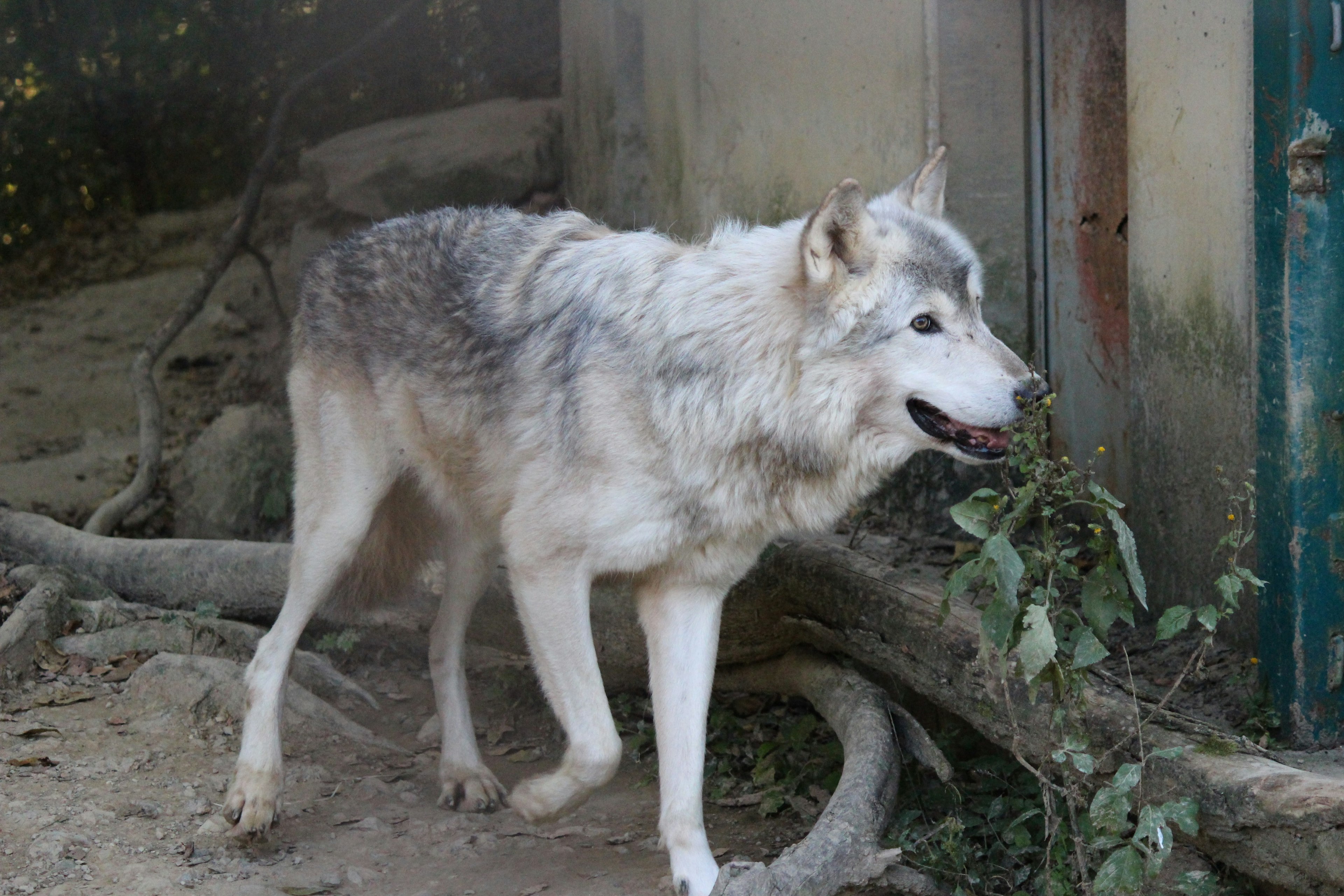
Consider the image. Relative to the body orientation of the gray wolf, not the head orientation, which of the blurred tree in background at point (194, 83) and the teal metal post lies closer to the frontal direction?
the teal metal post

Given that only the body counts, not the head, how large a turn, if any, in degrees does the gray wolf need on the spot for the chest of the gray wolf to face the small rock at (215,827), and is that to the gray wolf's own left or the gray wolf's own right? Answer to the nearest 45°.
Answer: approximately 135° to the gray wolf's own right

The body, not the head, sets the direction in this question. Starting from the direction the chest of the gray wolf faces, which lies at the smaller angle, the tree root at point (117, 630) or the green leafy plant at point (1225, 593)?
the green leafy plant

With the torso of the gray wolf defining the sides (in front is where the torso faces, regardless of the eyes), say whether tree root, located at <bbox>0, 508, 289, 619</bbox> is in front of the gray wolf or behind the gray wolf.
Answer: behind

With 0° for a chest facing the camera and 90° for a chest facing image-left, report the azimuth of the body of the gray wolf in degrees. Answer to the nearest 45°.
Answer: approximately 315°

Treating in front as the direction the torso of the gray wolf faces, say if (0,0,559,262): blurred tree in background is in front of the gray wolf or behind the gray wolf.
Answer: behind

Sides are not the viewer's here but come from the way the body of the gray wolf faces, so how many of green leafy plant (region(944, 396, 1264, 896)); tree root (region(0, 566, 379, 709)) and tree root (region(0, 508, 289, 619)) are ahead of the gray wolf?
1

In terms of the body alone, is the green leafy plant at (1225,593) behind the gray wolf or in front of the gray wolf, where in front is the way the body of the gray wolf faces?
in front

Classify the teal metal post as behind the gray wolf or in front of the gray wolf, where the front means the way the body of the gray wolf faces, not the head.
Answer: in front

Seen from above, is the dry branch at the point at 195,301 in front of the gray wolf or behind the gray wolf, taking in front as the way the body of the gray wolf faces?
behind

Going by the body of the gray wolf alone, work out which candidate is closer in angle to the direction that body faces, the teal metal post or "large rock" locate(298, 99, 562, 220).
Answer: the teal metal post
